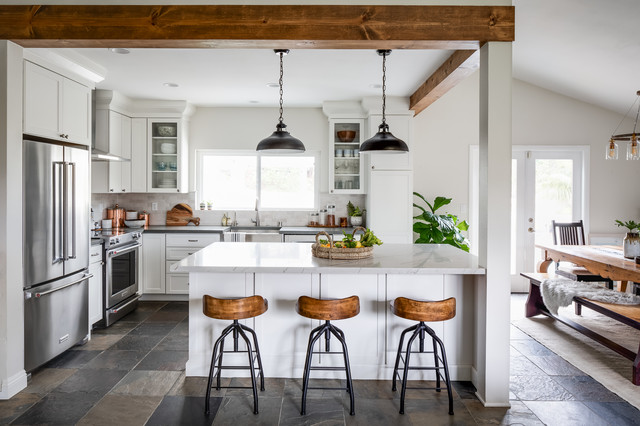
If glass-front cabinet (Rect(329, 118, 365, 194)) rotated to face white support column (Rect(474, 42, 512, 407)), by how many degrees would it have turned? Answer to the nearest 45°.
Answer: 0° — it already faces it

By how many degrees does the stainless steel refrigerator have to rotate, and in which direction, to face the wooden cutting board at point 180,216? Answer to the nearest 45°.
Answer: approximately 90° to its left

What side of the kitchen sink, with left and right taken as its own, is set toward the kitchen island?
front

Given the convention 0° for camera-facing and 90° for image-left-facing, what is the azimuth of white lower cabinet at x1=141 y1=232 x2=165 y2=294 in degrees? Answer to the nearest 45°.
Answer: approximately 0°

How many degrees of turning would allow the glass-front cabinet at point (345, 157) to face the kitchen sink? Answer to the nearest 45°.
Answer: approximately 90° to its right

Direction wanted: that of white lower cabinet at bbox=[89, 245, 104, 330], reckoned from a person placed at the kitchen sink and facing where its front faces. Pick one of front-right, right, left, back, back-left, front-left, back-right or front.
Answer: front-right

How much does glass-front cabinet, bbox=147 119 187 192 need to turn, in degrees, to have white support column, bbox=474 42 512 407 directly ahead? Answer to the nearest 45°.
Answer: approximately 45° to its left

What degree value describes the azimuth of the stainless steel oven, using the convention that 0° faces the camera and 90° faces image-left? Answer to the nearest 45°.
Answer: approximately 315°

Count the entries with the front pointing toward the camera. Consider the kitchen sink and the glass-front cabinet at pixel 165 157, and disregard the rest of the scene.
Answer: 2

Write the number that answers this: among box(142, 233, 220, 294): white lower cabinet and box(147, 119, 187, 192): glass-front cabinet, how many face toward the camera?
2

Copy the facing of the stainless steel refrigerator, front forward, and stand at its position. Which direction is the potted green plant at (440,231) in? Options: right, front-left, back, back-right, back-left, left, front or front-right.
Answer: front-left

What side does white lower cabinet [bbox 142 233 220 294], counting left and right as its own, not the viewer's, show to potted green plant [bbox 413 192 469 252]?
left

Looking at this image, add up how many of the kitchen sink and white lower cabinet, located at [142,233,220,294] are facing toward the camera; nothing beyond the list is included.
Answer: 2

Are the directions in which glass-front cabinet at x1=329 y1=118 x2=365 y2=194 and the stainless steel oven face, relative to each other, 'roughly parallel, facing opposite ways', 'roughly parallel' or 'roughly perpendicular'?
roughly perpendicular
